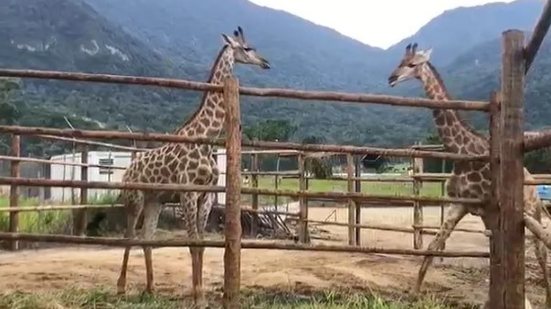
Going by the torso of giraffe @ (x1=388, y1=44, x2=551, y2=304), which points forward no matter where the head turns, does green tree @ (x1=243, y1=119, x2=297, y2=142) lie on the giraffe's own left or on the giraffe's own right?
on the giraffe's own right

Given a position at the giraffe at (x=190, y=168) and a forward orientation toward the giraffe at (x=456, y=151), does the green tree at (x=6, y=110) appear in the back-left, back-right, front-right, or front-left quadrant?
back-left

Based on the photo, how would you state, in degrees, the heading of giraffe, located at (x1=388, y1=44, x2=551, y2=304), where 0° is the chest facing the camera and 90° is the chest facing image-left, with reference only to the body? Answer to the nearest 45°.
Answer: approximately 90°
